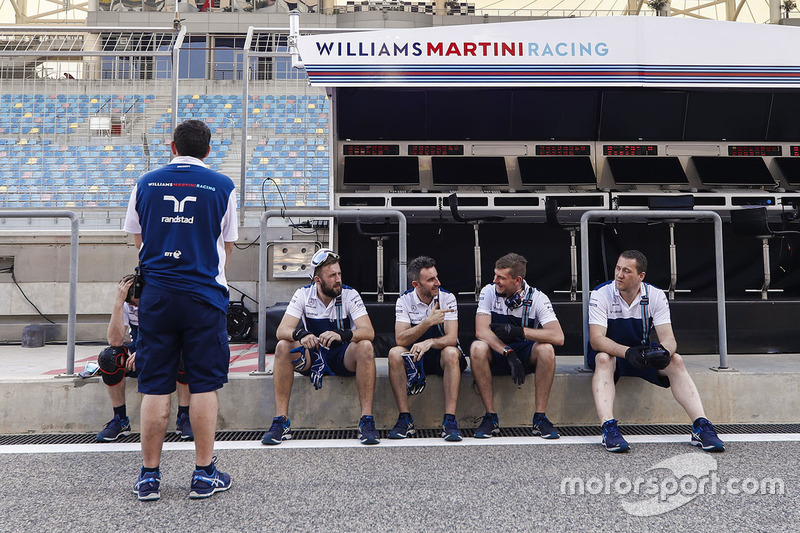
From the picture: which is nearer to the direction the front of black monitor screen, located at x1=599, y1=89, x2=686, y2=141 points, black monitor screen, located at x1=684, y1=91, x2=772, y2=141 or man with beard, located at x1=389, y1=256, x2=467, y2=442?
the man with beard

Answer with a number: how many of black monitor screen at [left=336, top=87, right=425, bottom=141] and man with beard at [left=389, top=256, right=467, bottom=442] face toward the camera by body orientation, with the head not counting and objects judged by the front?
2

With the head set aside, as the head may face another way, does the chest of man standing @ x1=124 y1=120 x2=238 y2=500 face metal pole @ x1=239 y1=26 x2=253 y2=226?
yes

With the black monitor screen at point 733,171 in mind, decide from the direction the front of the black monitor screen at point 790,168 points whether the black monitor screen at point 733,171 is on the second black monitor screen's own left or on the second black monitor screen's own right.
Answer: on the second black monitor screen's own right

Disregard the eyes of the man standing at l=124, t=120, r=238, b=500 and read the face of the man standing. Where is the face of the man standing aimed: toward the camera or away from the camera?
away from the camera
